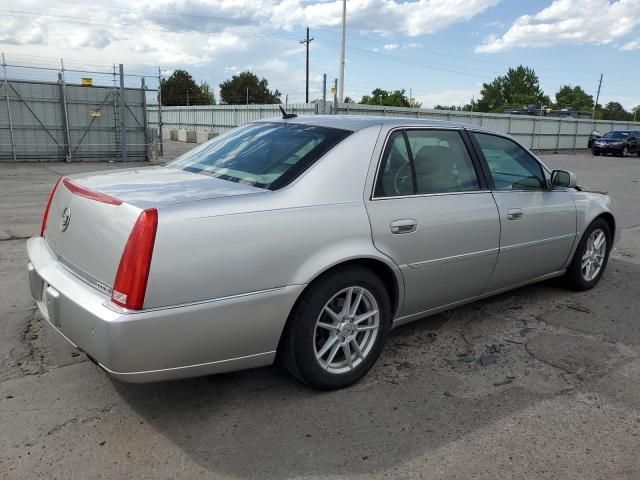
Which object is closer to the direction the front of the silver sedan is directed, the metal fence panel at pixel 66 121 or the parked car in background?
the parked car in background

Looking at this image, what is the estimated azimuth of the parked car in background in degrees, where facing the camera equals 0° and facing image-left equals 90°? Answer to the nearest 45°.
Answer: approximately 45°

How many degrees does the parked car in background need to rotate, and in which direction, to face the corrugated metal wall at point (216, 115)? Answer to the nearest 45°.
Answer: approximately 45° to its right

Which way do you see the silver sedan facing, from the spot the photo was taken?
facing away from the viewer and to the right of the viewer

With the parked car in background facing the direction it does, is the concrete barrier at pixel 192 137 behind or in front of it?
in front

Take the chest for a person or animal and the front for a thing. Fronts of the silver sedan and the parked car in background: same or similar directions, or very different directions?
very different directions

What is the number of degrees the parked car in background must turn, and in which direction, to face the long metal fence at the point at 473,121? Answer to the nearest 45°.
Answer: approximately 45° to its right
